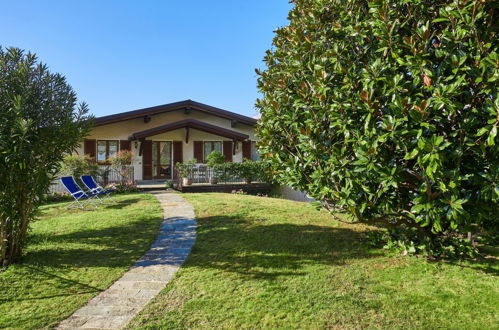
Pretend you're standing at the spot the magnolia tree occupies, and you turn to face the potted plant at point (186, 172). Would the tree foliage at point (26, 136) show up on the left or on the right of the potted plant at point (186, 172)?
left

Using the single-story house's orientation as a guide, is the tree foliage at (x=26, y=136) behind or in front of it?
in front

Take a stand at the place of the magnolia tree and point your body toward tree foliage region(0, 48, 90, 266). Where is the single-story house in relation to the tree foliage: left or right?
right

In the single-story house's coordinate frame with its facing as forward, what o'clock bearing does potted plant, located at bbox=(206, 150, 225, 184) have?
The potted plant is roughly at 11 o'clock from the single-story house.

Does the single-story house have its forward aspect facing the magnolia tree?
yes

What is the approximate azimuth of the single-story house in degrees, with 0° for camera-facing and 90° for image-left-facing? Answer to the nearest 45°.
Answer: approximately 0°
